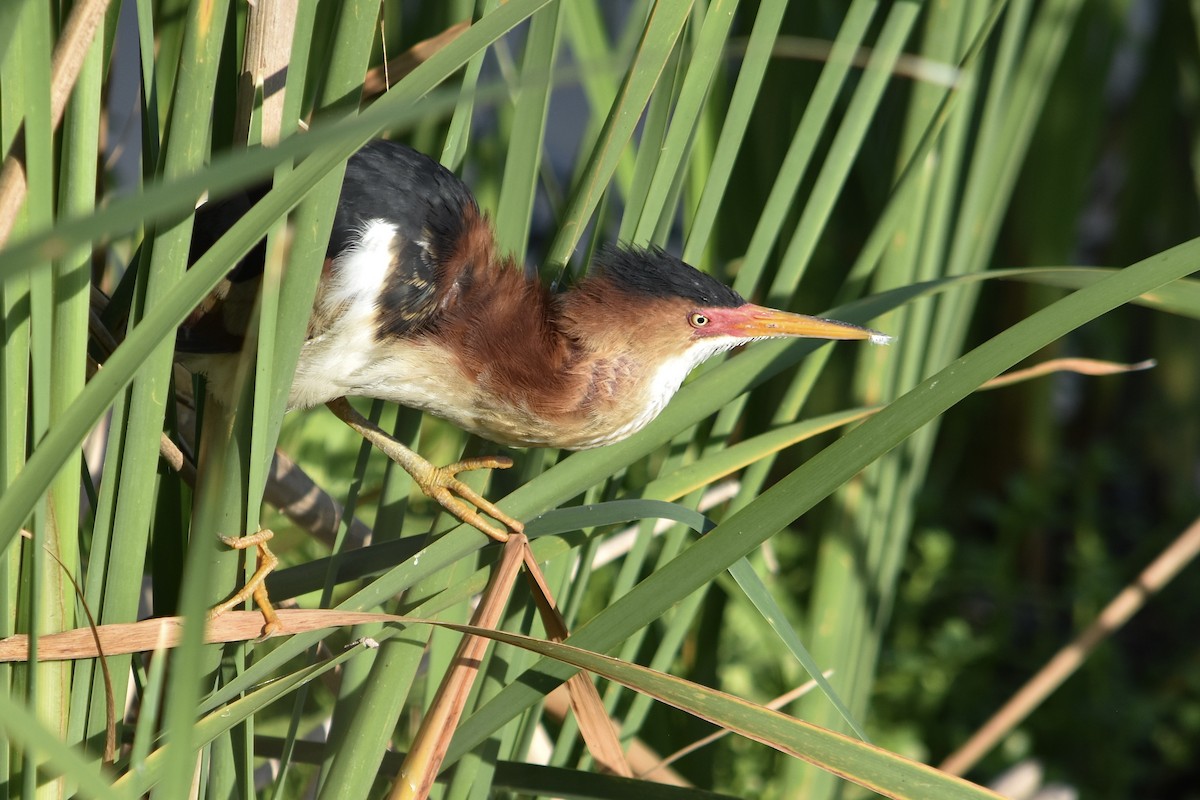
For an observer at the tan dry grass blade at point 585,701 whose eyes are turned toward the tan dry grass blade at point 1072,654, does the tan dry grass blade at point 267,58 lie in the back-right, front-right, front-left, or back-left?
back-left

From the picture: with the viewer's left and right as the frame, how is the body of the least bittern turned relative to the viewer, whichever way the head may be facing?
facing to the right of the viewer
